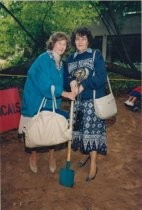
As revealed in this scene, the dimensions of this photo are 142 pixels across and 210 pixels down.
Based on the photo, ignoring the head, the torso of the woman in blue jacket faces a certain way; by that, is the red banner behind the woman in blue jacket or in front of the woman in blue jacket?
behind

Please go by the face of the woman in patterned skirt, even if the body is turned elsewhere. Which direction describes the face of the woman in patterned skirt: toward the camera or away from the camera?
toward the camera
